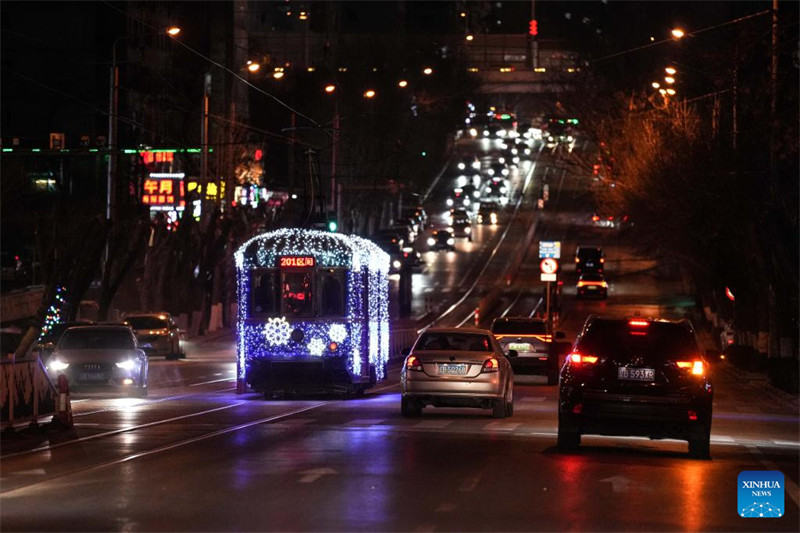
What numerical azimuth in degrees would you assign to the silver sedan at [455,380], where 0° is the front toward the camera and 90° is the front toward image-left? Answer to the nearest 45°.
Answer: approximately 180°

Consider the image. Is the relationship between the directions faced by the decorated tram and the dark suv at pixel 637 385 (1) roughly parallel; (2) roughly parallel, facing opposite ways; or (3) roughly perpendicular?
roughly parallel, facing opposite ways

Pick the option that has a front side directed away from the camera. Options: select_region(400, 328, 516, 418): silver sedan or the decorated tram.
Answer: the silver sedan

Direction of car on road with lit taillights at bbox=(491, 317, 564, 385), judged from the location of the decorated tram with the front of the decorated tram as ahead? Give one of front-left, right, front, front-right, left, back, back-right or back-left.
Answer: back-left

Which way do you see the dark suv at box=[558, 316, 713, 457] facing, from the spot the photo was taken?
facing away from the viewer

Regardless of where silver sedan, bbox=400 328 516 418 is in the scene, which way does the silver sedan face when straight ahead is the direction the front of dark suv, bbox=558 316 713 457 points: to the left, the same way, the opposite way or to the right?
the same way

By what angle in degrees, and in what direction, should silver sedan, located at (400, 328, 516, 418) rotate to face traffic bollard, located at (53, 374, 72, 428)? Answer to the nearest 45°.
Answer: approximately 135° to its left

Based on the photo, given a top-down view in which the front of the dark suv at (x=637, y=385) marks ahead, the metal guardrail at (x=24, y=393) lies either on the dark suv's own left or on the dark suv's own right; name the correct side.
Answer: on the dark suv's own left

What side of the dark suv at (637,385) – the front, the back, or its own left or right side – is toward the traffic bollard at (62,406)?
left

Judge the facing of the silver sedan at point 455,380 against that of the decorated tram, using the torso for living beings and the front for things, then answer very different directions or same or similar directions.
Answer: very different directions

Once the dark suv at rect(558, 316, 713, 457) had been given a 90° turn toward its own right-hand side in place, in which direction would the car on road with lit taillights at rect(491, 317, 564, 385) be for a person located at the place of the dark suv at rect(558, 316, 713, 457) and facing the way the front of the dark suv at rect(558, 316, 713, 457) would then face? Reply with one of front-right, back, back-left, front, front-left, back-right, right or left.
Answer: left

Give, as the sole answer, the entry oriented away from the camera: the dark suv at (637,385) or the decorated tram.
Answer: the dark suv

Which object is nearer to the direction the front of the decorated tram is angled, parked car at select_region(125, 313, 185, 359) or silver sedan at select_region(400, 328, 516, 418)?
the silver sedan
